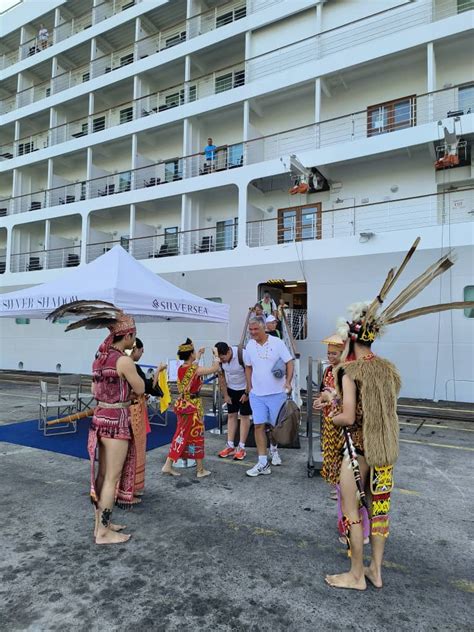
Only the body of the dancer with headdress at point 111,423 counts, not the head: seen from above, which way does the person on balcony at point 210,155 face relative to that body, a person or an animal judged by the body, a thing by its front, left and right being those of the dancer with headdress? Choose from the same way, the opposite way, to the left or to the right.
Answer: to the right

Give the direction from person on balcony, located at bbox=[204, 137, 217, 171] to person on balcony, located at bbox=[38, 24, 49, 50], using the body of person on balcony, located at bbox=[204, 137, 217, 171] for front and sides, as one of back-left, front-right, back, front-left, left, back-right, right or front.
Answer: back-right

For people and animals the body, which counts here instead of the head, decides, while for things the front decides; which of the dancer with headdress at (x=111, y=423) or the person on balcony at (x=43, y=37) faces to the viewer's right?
the dancer with headdress

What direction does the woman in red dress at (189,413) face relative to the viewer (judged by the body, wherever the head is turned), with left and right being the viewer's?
facing away from the viewer and to the right of the viewer

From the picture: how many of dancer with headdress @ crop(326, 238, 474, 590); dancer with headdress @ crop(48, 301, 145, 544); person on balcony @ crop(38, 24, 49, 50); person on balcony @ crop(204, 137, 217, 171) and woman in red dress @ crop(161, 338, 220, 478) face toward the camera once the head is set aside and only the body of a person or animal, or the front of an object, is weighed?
2

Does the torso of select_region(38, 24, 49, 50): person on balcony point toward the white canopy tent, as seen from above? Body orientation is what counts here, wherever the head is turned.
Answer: yes

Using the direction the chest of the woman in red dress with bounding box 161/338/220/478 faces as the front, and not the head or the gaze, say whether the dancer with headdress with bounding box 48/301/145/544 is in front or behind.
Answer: behind

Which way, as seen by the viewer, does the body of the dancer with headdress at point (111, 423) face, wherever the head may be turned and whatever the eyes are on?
to the viewer's right

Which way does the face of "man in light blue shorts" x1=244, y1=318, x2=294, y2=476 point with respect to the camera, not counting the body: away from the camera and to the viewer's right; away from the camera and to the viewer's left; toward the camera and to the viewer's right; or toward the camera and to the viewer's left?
toward the camera and to the viewer's left

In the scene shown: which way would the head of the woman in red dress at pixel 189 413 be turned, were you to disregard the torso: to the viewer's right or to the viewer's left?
to the viewer's right
